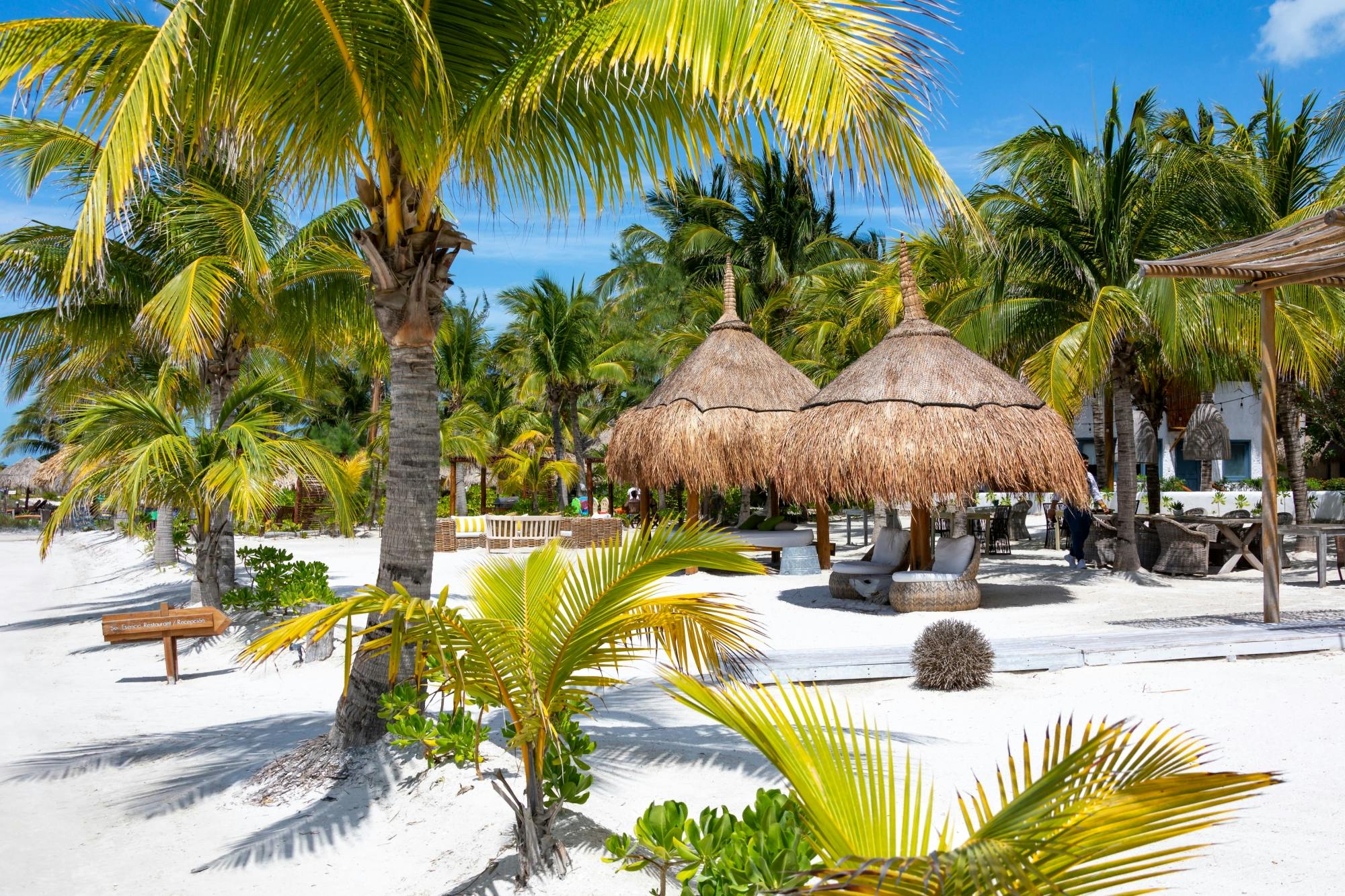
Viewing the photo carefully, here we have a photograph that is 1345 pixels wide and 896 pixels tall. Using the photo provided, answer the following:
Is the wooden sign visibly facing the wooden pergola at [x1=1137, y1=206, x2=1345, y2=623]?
no

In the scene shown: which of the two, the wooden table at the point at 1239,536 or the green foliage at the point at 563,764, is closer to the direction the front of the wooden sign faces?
the green foliage

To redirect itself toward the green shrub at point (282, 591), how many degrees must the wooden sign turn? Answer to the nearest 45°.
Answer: approximately 135° to its left

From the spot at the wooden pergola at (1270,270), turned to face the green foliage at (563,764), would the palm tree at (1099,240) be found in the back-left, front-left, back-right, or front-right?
back-right

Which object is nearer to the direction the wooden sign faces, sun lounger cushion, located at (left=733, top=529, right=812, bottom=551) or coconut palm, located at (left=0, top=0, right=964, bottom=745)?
the coconut palm

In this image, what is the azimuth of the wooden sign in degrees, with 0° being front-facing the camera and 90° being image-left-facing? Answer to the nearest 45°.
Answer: approximately 0°

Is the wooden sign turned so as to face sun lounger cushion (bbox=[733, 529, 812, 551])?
no

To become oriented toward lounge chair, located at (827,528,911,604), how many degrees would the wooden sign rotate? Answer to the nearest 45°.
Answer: approximately 90° to its left

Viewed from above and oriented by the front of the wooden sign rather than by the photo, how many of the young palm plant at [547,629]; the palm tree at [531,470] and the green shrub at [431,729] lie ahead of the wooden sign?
2

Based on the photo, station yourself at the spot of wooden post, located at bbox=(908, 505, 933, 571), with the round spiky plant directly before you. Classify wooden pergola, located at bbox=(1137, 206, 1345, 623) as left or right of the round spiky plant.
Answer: left

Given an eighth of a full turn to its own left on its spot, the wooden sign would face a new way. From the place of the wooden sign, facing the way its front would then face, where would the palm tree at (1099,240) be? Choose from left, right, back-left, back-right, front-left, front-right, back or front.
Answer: front-left

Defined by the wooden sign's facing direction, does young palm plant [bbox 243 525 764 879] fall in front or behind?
in front

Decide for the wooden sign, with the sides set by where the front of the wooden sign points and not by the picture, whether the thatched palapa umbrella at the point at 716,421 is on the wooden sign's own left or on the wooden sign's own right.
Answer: on the wooden sign's own left

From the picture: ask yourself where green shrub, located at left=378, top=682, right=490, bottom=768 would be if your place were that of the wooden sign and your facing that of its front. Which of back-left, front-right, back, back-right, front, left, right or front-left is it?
front

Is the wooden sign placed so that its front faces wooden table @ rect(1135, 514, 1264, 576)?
no

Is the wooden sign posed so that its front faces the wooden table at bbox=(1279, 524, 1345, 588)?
no

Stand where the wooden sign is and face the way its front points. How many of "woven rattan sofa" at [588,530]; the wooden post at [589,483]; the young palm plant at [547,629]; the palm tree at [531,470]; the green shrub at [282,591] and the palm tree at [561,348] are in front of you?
1
